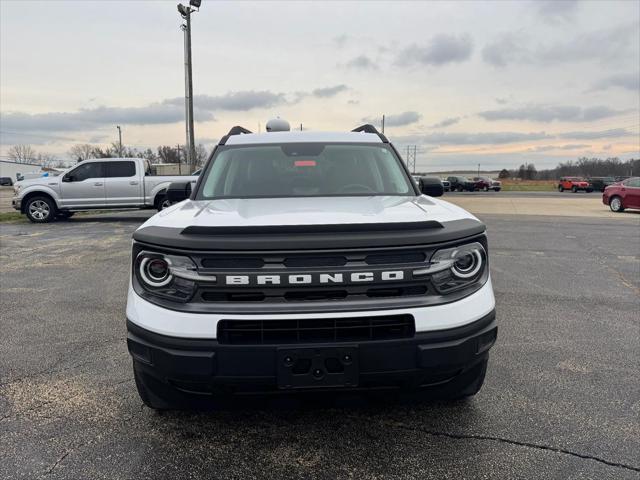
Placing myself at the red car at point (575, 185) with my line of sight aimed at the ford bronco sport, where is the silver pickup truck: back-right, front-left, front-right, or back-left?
front-right

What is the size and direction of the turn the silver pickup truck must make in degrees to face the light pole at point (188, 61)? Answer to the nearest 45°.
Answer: approximately 135° to its right

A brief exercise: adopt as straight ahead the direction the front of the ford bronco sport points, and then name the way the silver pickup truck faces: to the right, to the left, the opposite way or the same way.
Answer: to the right

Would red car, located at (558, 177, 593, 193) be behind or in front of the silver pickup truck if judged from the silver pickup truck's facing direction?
behind

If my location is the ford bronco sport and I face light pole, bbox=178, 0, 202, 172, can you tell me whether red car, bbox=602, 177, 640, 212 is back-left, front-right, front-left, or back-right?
front-right

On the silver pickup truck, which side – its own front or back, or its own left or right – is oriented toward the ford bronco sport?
left

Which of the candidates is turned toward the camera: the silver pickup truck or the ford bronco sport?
the ford bronco sport

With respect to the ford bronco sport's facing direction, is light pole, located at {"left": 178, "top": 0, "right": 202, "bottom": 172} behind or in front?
behind

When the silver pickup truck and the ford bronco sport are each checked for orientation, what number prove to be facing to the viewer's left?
1

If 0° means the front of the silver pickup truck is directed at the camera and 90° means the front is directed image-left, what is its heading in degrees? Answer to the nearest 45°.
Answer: approximately 90°

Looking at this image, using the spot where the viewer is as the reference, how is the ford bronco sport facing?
facing the viewer

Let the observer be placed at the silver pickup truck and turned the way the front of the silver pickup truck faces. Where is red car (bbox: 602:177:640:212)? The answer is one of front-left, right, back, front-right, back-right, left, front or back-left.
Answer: back

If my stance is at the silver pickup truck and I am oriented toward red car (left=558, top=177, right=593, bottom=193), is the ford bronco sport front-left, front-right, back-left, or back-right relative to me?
back-right

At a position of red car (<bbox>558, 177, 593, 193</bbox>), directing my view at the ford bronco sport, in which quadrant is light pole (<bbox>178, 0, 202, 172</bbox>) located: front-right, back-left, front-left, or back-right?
front-right
